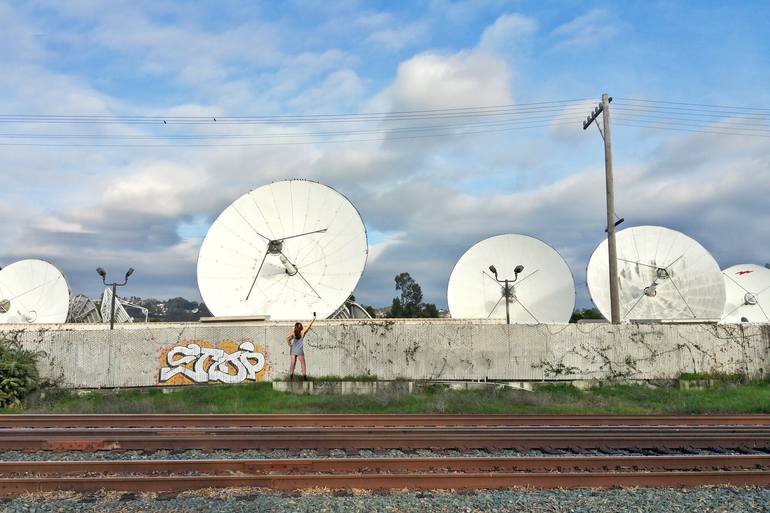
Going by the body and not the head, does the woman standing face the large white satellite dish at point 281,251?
yes

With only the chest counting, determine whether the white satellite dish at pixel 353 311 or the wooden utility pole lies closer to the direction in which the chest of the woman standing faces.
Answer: the white satellite dish

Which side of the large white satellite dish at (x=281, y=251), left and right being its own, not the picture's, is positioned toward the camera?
front

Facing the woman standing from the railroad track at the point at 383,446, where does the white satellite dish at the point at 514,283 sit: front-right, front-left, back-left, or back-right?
front-right

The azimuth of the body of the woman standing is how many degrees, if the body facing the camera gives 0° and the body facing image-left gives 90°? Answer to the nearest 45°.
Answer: approximately 180°

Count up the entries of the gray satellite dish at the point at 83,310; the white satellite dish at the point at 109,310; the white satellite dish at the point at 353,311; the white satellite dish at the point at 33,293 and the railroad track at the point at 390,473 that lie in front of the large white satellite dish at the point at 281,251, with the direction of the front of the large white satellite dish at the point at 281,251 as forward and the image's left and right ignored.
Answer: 1

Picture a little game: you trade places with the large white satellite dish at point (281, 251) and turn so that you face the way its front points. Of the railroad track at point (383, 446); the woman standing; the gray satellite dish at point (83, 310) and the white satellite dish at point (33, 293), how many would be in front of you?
2

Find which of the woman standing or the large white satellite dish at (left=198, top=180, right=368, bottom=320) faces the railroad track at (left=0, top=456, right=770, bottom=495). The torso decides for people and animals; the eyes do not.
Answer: the large white satellite dish

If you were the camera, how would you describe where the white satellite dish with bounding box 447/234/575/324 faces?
facing the viewer

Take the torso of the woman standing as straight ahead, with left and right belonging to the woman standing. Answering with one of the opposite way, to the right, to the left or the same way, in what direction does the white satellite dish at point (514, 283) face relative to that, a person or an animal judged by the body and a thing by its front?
the opposite way

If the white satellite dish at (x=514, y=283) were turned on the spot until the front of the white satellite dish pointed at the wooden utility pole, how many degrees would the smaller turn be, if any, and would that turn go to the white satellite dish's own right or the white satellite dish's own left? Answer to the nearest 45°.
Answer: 0° — it already faces it

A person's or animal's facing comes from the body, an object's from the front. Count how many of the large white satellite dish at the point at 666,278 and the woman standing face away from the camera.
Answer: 1

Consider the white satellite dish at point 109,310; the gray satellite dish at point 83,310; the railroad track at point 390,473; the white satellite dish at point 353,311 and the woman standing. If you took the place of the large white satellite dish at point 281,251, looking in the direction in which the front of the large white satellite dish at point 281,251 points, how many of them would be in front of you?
2
